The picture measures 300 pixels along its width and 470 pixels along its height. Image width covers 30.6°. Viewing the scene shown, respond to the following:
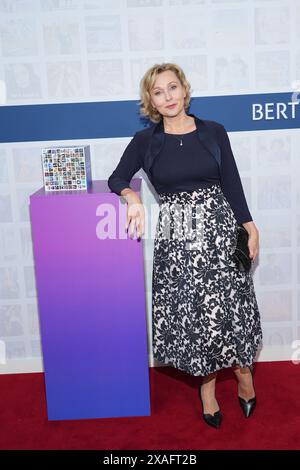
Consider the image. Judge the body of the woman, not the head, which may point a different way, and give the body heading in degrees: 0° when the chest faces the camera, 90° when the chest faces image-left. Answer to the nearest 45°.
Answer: approximately 0°

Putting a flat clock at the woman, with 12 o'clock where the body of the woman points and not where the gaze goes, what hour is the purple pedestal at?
The purple pedestal is roughly at 3 o'clock from the woman.
